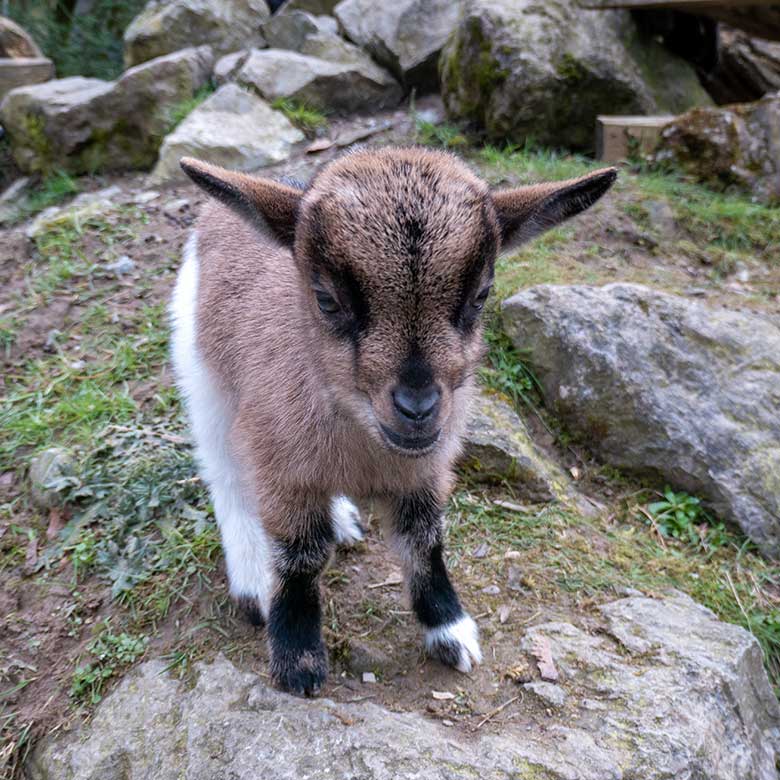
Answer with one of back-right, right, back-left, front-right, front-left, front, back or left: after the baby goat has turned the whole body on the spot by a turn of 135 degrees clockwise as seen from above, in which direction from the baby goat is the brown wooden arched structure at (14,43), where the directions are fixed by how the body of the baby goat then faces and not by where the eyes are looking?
front-right

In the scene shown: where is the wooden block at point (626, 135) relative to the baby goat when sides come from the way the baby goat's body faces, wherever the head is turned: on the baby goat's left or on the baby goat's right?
on the baby goat's left

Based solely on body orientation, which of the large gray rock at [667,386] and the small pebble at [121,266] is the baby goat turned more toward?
the large gray rock

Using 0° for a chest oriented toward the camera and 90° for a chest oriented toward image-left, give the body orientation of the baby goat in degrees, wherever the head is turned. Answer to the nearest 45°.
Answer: approximately 315°

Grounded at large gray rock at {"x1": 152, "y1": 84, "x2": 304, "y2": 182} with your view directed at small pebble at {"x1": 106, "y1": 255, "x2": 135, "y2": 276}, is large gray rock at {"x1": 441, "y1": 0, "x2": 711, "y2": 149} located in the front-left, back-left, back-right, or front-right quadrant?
back-left

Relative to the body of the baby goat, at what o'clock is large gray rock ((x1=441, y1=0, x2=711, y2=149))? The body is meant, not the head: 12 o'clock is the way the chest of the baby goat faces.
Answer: The large gray rock is roughly at 8 o'clock from the baby goat.

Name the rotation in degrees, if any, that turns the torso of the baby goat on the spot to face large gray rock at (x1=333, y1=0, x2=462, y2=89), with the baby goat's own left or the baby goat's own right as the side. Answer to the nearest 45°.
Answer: approximately 135° to the baby goat's own left

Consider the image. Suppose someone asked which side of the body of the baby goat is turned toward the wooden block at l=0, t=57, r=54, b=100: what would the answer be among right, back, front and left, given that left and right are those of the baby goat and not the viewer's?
back

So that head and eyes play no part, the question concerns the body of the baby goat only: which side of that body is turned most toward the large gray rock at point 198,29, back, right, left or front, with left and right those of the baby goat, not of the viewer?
back

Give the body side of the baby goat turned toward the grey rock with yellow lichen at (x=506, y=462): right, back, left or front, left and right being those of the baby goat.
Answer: left

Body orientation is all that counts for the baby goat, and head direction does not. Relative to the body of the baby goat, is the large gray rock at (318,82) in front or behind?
behind

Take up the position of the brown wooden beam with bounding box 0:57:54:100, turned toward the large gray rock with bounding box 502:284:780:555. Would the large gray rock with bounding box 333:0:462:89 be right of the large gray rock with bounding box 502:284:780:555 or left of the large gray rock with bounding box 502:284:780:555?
left

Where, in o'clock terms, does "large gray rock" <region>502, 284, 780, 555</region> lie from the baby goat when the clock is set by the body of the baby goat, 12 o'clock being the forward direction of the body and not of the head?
The large gray rock is roughly at 9 o'clock from the baby goat.

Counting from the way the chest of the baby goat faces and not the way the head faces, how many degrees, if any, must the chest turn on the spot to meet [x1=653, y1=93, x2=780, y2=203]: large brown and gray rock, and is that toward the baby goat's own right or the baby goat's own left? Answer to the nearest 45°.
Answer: approximately 90° to the baby goat's own left
